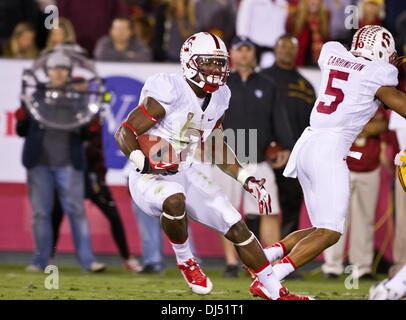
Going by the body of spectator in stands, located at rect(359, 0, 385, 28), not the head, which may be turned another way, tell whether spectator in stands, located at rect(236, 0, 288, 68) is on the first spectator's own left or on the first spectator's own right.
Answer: on the first spectator's own right

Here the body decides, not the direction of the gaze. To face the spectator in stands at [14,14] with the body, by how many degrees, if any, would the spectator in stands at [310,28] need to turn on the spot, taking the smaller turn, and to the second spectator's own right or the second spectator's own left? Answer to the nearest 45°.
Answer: approximately 90° to the second spectator's own right

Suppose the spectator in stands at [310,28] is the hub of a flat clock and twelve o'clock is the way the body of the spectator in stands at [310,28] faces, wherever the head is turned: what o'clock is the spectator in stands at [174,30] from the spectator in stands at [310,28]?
the spectator in stands at [174,30] is roughly at 3 o'clock from the spectator in stands at [310,28].

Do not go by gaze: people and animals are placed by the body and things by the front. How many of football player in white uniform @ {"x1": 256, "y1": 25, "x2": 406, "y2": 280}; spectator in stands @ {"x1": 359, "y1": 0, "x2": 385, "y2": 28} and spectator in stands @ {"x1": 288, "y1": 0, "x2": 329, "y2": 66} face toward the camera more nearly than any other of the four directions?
2

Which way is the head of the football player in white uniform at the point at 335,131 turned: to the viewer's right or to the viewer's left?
to the viewer's right

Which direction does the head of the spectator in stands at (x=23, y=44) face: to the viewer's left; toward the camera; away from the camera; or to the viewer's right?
toward the camera

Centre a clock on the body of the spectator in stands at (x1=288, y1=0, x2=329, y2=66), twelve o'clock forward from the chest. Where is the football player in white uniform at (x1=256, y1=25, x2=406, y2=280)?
The football player in white uniform is roughly at 12 o'clock from the spectator in stands.

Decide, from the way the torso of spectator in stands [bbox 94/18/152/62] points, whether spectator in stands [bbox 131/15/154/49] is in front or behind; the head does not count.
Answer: behind

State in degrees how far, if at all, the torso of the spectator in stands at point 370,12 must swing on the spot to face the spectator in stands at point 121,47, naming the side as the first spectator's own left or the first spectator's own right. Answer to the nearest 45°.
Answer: approximately 90° to the first spectator's own right

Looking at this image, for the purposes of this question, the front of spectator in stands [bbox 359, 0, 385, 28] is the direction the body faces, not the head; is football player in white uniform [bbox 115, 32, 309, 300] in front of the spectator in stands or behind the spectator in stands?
in front

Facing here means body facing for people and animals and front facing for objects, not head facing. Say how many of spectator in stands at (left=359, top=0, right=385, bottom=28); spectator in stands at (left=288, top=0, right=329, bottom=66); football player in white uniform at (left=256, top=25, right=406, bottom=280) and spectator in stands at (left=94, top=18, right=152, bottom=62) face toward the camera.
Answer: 3

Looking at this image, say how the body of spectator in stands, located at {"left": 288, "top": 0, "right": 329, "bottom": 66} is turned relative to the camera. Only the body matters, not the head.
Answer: toward the camera

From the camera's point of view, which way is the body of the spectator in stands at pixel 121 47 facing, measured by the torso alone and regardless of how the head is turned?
toward the camera

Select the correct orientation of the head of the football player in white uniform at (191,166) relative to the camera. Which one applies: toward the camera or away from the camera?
toward the camera

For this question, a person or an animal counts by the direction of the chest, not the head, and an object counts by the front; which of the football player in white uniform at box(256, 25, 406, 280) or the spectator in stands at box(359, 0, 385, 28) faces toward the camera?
the spectator in stands

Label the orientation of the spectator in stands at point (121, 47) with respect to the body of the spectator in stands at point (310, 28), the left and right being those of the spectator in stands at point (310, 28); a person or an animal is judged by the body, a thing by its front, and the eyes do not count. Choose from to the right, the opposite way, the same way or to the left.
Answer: the same way

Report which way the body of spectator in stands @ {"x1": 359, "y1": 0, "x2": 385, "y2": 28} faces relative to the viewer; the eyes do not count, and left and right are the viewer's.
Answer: facing the viewer

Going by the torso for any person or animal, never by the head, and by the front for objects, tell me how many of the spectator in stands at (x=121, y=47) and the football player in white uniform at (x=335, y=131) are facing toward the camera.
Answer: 1

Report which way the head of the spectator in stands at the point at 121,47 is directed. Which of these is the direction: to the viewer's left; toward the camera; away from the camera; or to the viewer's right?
toward the camera

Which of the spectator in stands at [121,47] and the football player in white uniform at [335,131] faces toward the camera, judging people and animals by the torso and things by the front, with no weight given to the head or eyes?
the spectator in stands
